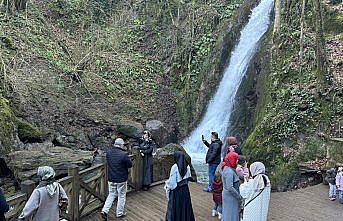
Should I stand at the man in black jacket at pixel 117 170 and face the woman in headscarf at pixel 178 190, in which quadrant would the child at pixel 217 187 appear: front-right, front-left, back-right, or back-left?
front-left

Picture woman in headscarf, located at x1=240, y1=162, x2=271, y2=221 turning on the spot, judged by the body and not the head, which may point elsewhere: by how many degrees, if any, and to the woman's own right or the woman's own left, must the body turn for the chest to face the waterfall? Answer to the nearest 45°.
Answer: approximately 45° to the woman's own right

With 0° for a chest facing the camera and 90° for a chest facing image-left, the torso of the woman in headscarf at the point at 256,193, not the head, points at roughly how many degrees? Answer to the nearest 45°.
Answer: approximately 135°

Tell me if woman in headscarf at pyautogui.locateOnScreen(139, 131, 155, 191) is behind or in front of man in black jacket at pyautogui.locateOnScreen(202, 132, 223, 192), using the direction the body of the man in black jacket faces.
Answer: in front

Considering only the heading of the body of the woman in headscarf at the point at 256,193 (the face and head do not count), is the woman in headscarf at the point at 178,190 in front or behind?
in front

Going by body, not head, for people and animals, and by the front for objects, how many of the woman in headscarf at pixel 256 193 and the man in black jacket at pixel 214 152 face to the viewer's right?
0
